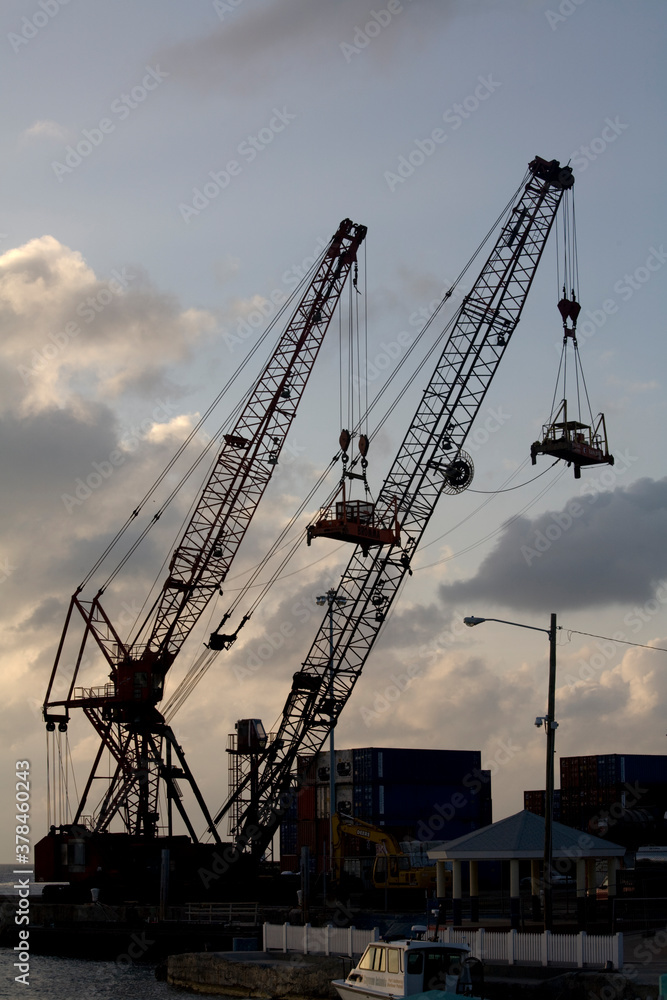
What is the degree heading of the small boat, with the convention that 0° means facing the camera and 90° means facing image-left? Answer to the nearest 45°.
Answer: approximately 135°

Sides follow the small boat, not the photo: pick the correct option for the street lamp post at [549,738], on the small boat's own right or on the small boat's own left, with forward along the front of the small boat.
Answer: on the small boat's own right

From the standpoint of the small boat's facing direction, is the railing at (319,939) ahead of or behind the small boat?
ahead
